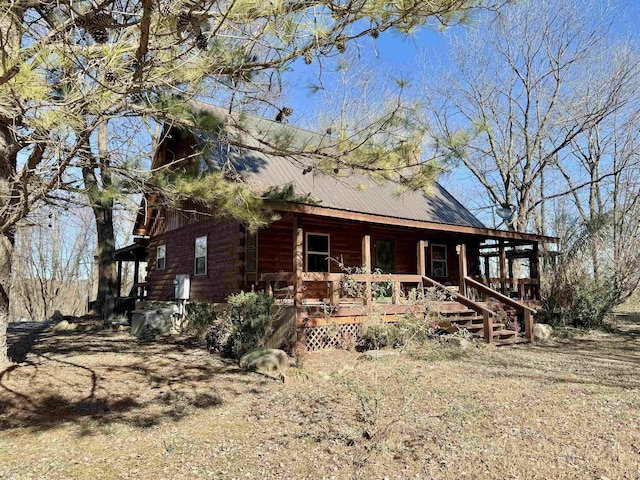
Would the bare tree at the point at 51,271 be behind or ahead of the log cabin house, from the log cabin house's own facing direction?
behind

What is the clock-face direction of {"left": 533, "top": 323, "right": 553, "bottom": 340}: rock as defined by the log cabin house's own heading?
The rock is roughly at 11 o'clock from the log cabin house.

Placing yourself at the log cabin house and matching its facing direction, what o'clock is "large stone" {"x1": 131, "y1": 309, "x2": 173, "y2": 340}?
The large stone is roughly at 4 o'clock from the log cabin house.

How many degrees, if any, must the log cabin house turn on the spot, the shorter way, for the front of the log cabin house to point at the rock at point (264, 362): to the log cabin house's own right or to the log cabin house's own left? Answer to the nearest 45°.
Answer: approximately 45° to the log cabin house's own right

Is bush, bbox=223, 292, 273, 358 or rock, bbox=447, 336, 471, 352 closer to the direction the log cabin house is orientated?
the rock

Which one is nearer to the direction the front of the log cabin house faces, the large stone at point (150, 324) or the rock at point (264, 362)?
the rock

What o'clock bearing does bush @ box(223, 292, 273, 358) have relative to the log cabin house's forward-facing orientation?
The bush is roughly at 2 o'clock from the log cabin house.

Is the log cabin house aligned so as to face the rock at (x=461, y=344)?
yes

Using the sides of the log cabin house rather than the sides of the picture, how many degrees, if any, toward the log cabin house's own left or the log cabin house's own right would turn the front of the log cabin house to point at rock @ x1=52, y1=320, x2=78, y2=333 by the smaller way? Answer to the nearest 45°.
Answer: approximately 135° to the log cabin house's own right

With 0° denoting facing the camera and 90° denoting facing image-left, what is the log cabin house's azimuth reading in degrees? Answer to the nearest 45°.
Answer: approximately 315°
